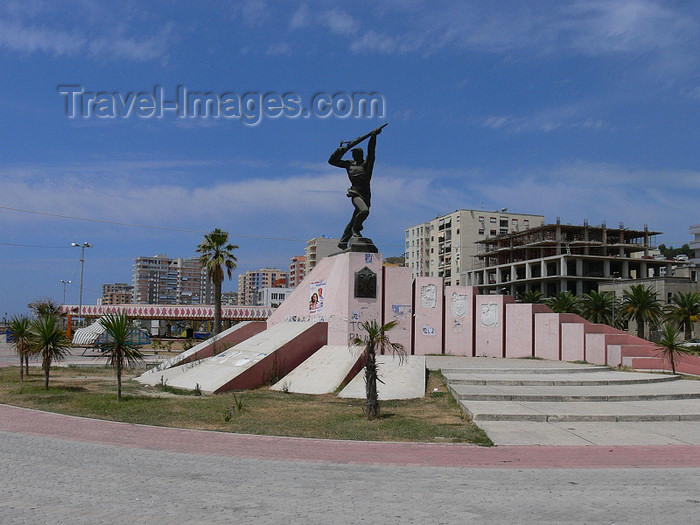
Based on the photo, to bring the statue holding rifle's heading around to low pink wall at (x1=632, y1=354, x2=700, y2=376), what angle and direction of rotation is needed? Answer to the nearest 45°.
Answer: approximately 90° to its left

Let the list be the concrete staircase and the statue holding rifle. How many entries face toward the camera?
2

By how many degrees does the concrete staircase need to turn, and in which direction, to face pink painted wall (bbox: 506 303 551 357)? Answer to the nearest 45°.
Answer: approximately 180°

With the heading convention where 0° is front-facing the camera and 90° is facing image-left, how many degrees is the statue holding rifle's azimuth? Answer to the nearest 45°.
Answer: approximately 0°

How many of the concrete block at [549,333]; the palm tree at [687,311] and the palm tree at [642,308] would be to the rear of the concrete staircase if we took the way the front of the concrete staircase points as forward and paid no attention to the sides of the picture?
3

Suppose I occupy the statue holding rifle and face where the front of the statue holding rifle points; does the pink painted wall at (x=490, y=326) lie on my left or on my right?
on my left
